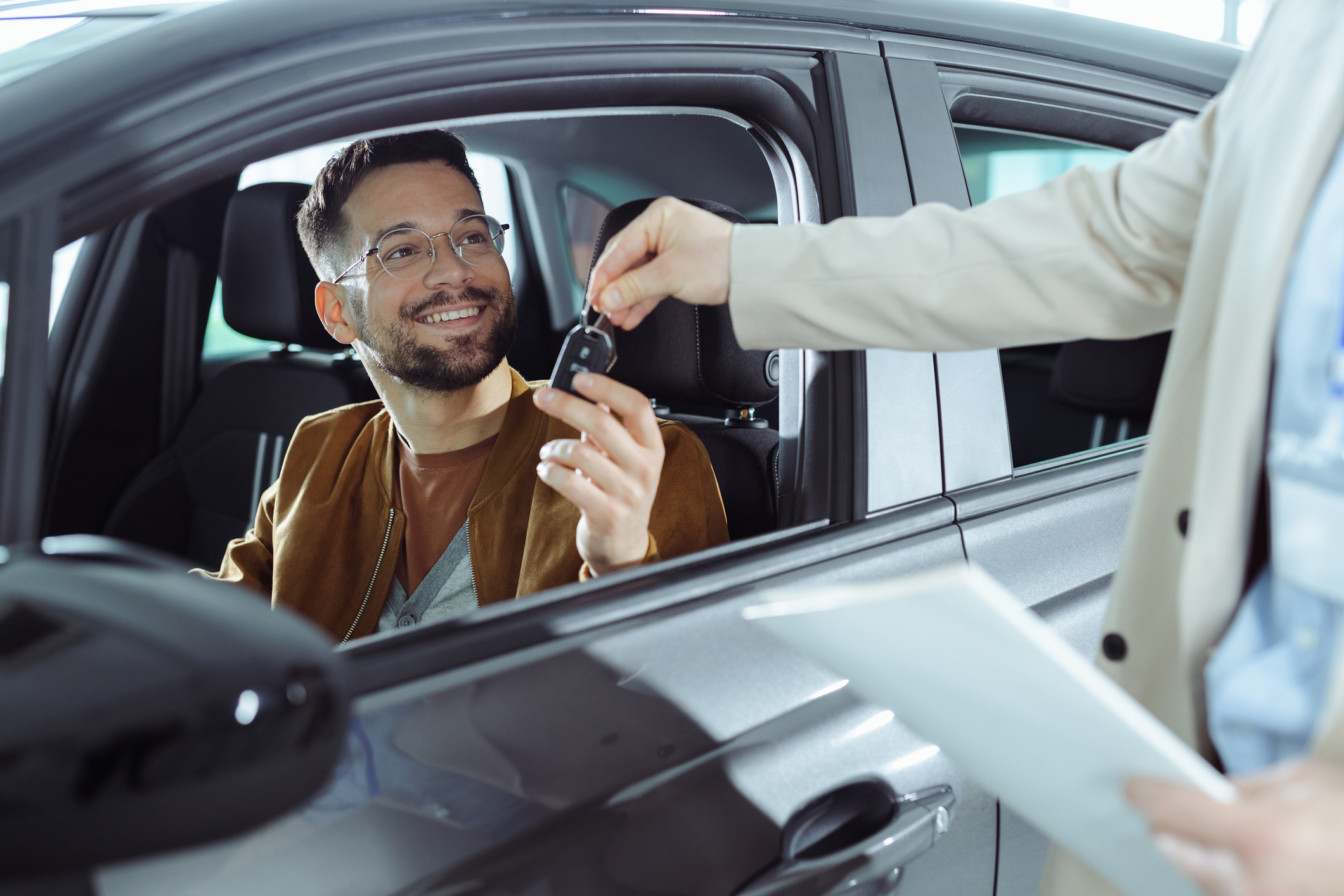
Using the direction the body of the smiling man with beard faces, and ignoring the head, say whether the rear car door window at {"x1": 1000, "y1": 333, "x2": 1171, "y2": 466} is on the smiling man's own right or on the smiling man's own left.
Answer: on the smiling man's own left

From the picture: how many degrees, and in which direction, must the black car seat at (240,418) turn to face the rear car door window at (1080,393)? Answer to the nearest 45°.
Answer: approximately 135° to its left

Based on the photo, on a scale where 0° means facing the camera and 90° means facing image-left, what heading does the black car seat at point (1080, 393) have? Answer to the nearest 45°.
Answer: approximately 45°

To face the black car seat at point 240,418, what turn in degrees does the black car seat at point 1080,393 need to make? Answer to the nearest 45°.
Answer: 0° — it already faces it

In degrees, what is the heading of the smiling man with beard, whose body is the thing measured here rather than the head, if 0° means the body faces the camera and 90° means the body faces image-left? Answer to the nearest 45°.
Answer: approximately 0°

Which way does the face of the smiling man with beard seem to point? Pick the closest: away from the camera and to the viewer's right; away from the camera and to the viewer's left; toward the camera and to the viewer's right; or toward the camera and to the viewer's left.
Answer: toward the camera and to the viewer's right
